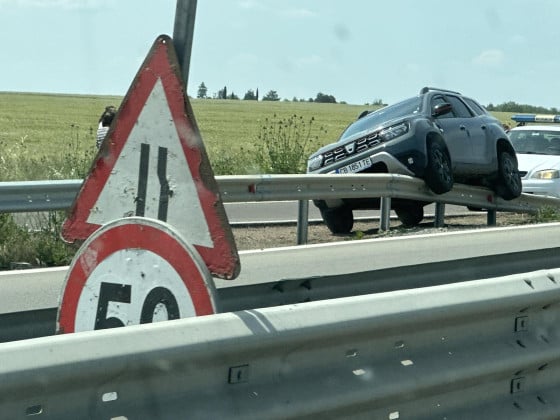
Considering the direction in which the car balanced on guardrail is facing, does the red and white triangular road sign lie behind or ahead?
ahead

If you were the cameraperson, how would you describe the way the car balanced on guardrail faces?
facing the viewer and to the left of the viewer

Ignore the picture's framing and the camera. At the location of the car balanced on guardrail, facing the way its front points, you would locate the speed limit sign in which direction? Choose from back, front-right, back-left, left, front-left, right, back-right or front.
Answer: front-left

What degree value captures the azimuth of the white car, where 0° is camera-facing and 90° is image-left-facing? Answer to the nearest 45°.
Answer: approximately 45°

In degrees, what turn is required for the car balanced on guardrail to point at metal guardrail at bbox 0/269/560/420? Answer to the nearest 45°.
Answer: approximately 45° to its left

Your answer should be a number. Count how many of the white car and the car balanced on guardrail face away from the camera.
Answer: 0

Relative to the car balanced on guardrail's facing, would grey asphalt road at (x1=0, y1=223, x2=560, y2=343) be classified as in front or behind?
in front
